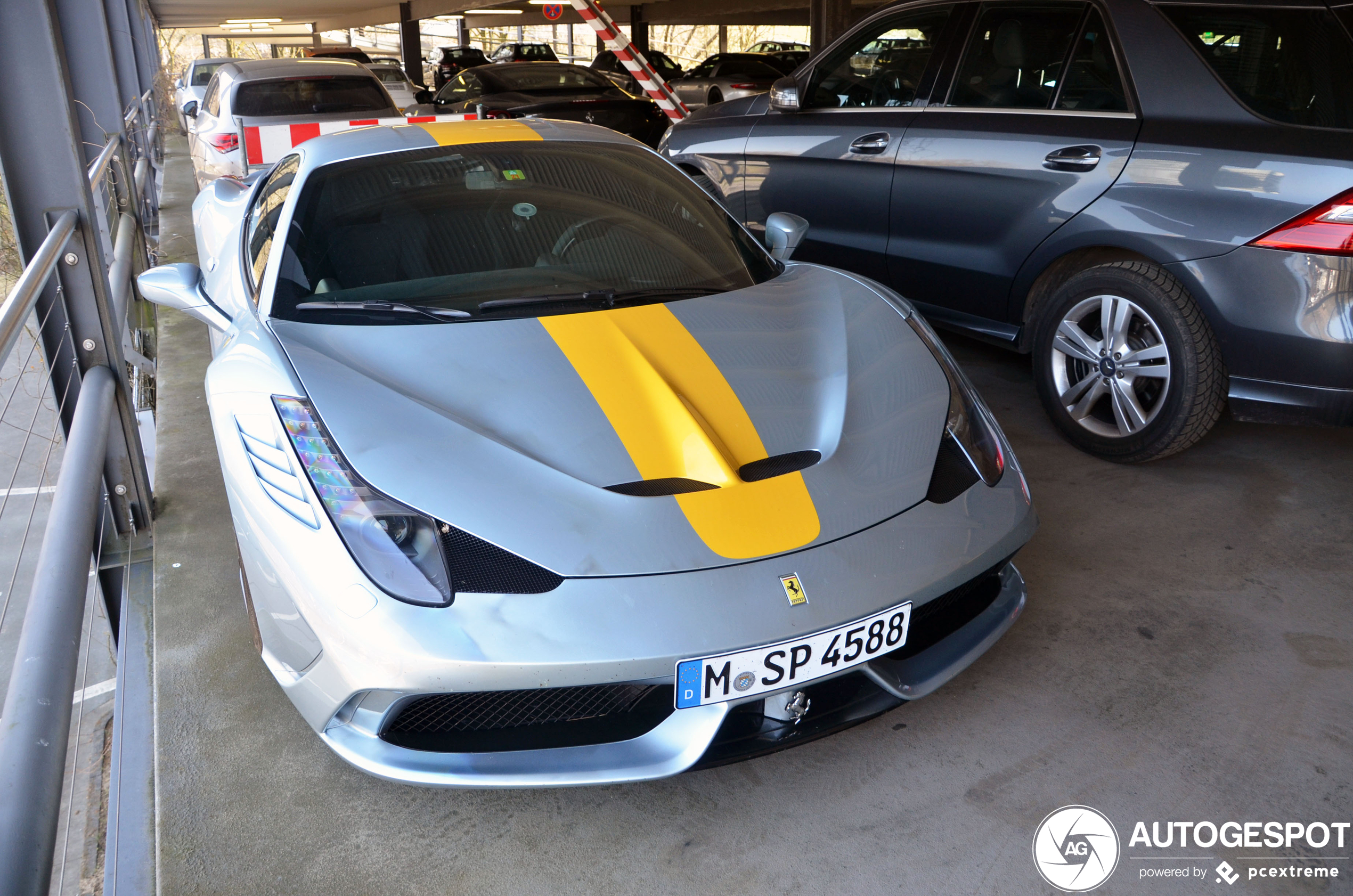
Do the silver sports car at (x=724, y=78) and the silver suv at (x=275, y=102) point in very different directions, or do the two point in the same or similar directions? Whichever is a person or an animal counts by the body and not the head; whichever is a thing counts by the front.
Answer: same or similar directions

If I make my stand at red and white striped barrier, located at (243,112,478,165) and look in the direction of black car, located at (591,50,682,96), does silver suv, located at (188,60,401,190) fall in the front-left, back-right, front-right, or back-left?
front-left

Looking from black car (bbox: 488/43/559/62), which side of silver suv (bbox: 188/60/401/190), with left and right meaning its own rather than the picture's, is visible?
front

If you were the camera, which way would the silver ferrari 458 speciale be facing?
facing the viewer and to the right of the viewer

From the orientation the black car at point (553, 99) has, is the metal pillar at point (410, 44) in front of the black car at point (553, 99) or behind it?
in front

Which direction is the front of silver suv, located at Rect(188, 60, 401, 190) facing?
away from the camera

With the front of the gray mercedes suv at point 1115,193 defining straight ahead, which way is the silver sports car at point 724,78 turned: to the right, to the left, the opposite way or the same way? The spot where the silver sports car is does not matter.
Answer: the same way

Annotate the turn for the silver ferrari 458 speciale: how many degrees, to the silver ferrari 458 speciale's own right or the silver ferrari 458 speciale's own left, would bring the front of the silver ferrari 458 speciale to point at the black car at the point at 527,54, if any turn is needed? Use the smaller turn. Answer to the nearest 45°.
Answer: approximately 135° to the silver ferrari 458 speciale's own left

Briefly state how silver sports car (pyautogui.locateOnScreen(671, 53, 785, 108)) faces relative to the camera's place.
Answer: facing away from the viewer and to the left of the viewer

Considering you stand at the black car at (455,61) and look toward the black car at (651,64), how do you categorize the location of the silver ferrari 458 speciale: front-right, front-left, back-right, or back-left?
front-right

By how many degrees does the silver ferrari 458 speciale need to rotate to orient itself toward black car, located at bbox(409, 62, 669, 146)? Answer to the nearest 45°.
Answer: approximately 135° to its left

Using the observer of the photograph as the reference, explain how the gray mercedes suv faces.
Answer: facing away from the viewer and to the left of the viewer

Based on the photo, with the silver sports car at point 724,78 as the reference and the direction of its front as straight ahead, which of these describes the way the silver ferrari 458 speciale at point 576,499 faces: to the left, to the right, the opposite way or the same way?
the opposite way

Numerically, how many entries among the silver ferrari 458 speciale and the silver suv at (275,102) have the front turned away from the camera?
1

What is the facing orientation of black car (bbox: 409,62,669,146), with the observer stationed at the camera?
facing away from the viewer and to the left of the viewer
